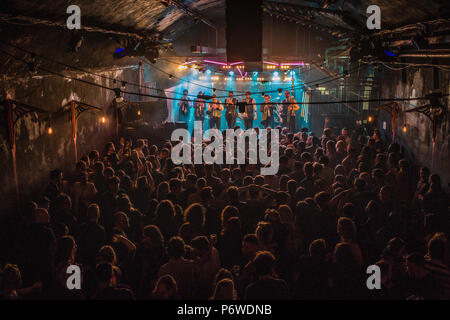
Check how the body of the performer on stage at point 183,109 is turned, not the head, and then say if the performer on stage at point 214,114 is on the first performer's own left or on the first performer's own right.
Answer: on the first performer's own left

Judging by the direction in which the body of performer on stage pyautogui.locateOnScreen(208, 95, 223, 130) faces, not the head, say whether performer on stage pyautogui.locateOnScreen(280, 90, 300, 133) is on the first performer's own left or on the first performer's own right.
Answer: on the first performer's own left

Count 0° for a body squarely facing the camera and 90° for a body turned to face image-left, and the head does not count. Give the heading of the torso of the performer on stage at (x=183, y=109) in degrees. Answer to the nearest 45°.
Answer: approximately 0°

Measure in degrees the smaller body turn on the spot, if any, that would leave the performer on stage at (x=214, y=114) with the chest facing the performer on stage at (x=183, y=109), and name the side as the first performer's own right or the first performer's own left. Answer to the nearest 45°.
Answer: approximately 90° to the first performer's own right

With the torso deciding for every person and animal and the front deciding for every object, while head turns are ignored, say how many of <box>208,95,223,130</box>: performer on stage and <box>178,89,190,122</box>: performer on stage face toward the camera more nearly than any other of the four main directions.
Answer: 2
